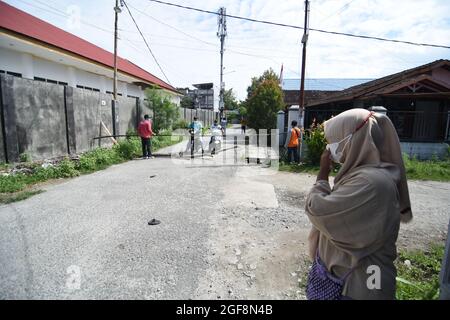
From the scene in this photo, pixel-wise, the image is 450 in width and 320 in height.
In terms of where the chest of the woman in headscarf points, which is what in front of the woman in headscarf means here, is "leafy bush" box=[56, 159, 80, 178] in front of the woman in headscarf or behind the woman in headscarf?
in front

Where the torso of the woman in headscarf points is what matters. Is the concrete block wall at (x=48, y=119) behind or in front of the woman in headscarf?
in front

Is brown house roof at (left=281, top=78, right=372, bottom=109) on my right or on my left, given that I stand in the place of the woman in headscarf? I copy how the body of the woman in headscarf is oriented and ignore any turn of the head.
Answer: on my right

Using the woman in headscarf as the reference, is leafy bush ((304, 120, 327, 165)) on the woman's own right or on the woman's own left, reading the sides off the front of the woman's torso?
on the woman's own right

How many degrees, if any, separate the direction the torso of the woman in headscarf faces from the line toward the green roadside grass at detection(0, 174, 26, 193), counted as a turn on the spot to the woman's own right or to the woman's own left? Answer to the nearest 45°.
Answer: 0° — they already face it

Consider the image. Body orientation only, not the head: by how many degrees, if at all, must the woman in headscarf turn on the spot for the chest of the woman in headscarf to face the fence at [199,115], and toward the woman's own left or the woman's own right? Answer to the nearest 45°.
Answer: approximately 45° to the woman's own right

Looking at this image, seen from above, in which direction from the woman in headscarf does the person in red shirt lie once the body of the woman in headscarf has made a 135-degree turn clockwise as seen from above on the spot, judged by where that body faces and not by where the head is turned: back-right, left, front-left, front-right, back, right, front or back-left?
left

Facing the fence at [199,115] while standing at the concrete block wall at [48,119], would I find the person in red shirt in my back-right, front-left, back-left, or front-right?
front-right

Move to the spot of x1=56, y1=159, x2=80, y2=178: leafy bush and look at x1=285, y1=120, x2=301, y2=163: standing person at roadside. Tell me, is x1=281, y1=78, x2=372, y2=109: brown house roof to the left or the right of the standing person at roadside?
left

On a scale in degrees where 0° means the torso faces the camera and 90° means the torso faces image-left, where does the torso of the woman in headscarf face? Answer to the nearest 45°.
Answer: approximately 90°

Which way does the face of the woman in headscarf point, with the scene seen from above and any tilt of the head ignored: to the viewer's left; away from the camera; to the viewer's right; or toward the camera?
to the viewer's left
